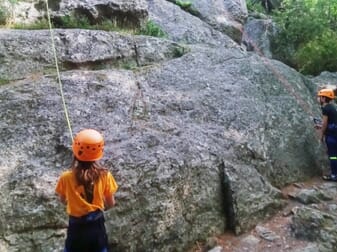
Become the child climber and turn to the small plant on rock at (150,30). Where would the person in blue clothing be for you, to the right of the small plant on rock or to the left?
right

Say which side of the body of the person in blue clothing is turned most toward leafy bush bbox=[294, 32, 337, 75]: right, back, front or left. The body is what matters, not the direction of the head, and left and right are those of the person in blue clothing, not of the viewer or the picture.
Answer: right

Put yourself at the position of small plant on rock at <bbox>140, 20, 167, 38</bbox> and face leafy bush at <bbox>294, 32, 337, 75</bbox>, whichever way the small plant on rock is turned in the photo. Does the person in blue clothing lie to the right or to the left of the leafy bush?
right

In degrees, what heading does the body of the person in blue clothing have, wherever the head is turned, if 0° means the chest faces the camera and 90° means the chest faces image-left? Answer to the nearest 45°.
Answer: approximately 90°

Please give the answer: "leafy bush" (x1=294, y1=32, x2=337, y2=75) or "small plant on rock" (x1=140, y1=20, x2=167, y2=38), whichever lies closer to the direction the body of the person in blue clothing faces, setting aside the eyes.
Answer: the small plant on rock

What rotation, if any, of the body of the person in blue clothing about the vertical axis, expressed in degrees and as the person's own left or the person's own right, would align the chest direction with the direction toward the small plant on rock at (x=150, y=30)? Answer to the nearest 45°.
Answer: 0° — they already face it

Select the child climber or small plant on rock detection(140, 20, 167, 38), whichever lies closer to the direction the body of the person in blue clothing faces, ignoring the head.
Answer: the small plant on rock

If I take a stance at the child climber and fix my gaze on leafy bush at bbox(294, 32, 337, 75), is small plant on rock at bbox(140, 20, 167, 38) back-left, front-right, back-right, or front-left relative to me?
front-left

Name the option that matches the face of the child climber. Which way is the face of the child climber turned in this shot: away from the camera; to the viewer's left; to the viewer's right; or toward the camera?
away from the camera
